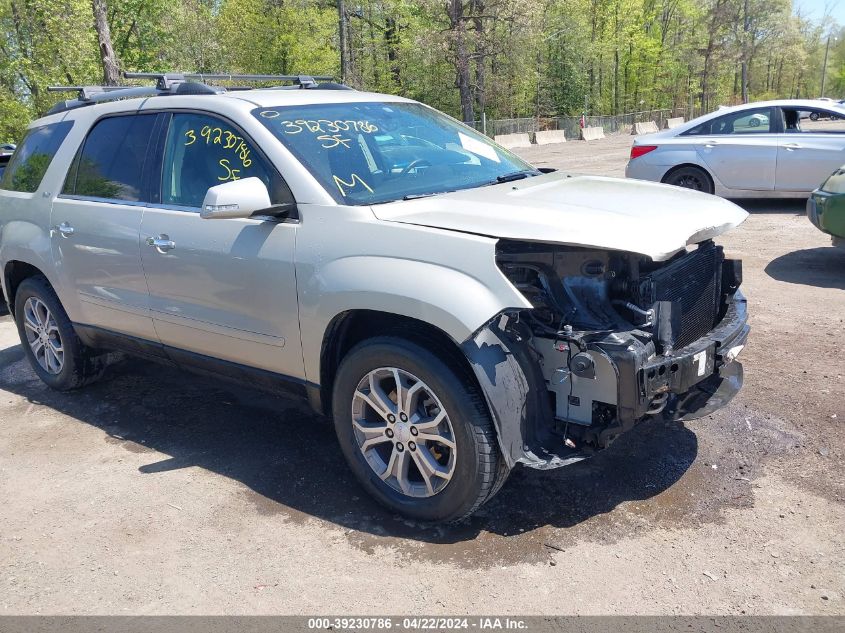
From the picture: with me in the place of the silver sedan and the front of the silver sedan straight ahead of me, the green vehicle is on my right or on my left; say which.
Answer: on my right

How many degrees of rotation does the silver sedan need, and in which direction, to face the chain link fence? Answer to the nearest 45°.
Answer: approximately 90° to its left

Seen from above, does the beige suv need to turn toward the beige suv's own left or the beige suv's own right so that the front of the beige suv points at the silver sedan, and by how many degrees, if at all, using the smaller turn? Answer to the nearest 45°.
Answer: approximately 90° to the beige suv's own left

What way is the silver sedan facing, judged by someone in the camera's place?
facing to the right of the viewer

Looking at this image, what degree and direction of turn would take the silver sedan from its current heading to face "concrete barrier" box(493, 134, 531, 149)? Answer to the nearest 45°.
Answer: approximately 90° to its left

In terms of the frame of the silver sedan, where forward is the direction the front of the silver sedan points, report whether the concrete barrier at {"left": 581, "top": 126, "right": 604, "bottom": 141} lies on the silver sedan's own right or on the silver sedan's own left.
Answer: on the silver sedan's own left

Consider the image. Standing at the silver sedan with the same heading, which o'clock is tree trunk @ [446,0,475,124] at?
The tree trunk is roughly at 8 o'clock from the silver sedan.

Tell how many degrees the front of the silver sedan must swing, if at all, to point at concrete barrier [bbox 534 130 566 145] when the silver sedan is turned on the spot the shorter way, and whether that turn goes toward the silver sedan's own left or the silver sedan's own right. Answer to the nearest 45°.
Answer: approximately 90° to the silver sedan's own left

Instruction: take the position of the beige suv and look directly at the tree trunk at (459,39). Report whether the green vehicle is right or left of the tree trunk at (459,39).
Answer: right
